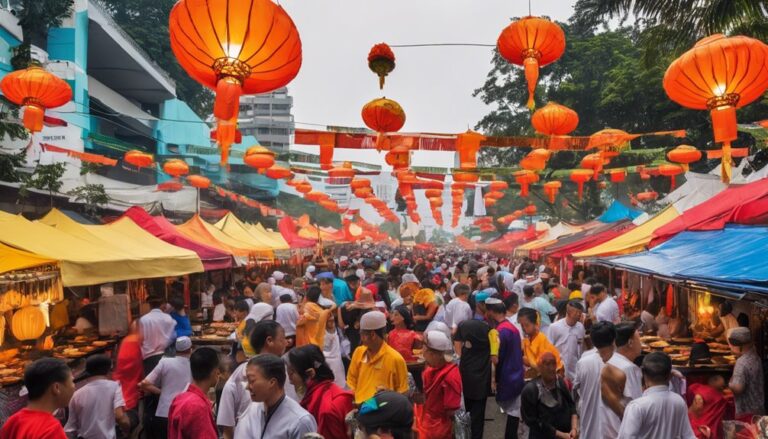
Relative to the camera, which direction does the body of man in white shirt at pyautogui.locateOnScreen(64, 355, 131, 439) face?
away from the camera

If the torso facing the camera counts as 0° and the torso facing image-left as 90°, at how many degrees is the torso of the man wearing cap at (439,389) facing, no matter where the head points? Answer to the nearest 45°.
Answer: approximately 45°

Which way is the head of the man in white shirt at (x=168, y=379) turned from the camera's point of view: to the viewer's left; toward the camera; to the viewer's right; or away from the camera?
away from the camera

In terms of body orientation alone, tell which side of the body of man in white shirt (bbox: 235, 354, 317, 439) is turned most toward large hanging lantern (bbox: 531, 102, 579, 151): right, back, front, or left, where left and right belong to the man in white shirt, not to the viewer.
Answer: back

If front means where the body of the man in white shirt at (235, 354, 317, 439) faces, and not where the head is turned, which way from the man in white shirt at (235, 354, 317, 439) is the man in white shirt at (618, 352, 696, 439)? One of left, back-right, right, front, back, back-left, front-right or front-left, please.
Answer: back-left

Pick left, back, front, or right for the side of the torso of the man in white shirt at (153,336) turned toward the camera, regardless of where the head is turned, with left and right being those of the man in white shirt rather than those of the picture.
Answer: back

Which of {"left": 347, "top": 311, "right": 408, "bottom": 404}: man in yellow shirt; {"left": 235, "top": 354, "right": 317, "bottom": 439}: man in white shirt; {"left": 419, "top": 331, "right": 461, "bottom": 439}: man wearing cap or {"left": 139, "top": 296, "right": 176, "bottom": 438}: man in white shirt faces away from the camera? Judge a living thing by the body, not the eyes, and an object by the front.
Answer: {"left": 139, "top": 296, "right": 176, "bottom": 438}: man in white shirt

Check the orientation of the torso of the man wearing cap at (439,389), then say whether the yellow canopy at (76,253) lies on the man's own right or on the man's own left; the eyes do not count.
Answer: on the man's own right

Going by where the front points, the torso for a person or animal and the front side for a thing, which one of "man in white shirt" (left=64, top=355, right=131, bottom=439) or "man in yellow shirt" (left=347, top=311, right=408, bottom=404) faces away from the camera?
the man in white shirt

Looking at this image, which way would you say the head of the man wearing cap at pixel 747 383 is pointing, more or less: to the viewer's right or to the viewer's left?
to the viewer's left

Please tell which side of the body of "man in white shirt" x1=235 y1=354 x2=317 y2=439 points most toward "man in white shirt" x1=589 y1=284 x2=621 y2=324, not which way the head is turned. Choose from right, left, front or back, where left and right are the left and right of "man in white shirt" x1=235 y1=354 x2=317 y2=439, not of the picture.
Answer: back

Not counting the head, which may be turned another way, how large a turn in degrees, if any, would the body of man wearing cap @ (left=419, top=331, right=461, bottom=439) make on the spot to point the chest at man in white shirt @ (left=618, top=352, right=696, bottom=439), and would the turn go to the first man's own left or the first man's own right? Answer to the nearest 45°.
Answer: approximately 90° to the first man's own left
